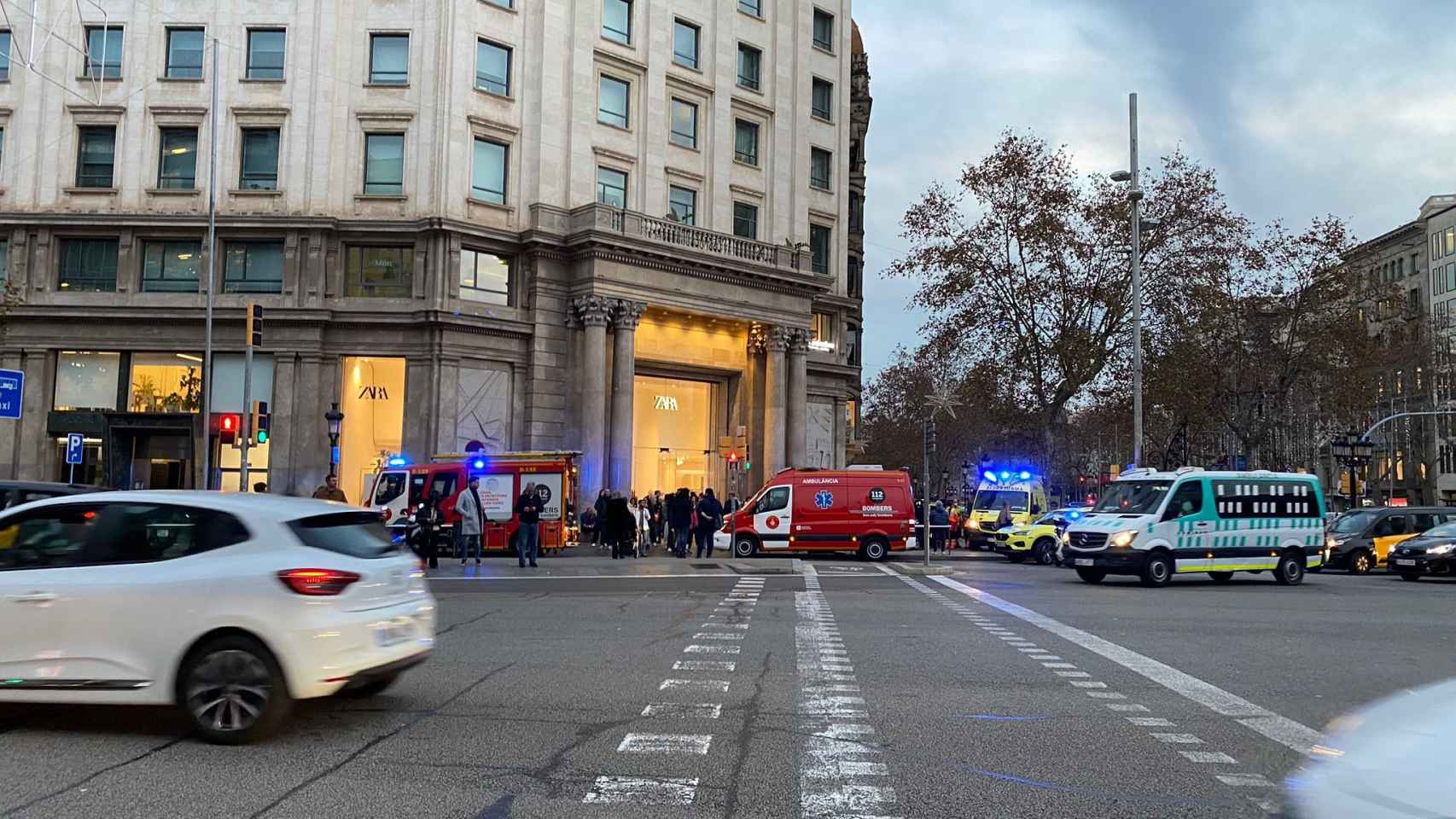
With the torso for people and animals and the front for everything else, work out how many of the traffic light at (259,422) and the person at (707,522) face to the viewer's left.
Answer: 0

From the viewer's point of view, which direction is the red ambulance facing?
to the viewer's left

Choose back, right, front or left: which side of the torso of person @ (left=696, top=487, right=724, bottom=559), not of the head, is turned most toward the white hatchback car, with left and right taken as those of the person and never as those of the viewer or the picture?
back

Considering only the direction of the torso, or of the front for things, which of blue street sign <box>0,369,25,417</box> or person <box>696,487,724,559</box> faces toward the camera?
the blue street sign

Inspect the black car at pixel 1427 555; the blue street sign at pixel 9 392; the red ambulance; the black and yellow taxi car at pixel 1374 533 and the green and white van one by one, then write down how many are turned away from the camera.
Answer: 0

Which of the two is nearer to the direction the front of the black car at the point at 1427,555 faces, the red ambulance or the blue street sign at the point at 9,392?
the blue street sign

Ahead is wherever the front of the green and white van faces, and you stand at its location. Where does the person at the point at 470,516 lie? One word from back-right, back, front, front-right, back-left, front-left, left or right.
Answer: front-right

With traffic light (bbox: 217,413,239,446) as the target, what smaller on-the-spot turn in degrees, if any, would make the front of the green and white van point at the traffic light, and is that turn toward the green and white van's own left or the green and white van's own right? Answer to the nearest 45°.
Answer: approximately 45° to the green and white van's own right

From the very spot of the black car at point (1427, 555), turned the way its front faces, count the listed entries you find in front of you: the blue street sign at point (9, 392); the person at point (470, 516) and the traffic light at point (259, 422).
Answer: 3

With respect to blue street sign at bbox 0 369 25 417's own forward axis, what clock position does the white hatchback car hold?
The white hatchback car is roughly at 12 o'clock from the blue street sign.

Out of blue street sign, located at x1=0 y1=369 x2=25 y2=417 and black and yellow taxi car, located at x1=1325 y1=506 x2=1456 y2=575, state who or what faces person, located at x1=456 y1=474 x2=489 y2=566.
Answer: the black and yellow taxi car

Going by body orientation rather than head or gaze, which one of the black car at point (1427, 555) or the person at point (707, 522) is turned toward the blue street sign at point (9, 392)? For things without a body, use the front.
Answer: the black car

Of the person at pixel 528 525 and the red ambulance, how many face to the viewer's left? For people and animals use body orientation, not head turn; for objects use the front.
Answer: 1

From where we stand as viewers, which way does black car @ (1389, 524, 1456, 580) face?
facing the viewer and to the left of the viewer

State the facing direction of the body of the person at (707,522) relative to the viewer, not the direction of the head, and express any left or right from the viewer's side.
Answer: facing away from the viewer

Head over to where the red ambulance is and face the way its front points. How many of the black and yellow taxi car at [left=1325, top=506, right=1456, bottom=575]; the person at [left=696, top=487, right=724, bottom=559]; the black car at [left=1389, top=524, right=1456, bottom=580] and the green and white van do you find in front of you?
1

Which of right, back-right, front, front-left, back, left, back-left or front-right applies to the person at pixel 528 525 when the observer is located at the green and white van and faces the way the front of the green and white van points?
front-right

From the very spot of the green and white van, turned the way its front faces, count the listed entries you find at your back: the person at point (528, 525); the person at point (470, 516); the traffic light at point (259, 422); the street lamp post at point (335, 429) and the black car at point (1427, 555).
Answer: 1

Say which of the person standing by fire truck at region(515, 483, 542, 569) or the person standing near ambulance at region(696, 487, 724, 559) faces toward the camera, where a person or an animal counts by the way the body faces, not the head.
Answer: the person standing by fire truck at region(515, 483, 542, 569)

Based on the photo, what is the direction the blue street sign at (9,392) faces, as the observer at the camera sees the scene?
facing the viewer

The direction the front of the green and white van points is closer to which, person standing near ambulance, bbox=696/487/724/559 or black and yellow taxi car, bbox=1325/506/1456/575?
the person standing near ambulance

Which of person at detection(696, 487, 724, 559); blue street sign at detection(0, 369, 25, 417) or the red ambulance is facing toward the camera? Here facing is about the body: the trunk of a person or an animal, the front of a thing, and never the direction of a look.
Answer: the blue street sign

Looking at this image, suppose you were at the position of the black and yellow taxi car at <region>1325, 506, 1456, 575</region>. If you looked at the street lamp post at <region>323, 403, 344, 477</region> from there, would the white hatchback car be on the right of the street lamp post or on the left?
left
